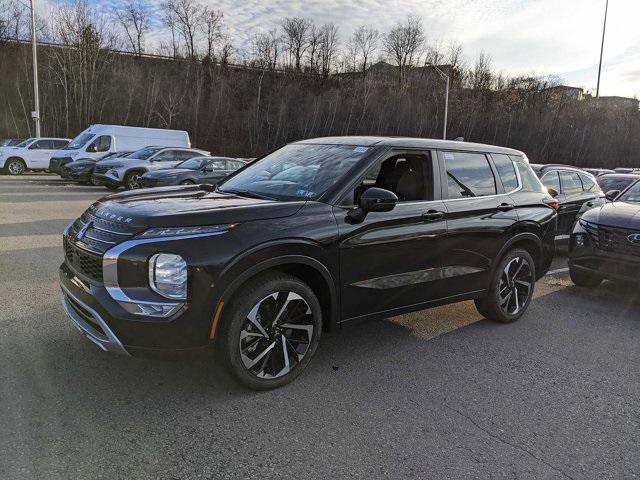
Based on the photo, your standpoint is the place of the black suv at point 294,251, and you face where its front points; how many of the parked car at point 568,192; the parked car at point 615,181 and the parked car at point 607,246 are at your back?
3

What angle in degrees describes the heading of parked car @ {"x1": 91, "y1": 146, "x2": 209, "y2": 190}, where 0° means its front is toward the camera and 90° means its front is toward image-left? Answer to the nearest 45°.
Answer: approximately 45°

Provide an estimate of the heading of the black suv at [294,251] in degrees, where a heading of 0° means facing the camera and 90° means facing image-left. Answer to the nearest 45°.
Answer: approximately 45°

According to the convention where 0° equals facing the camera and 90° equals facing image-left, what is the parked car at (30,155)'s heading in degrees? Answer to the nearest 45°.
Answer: approximately 90°
